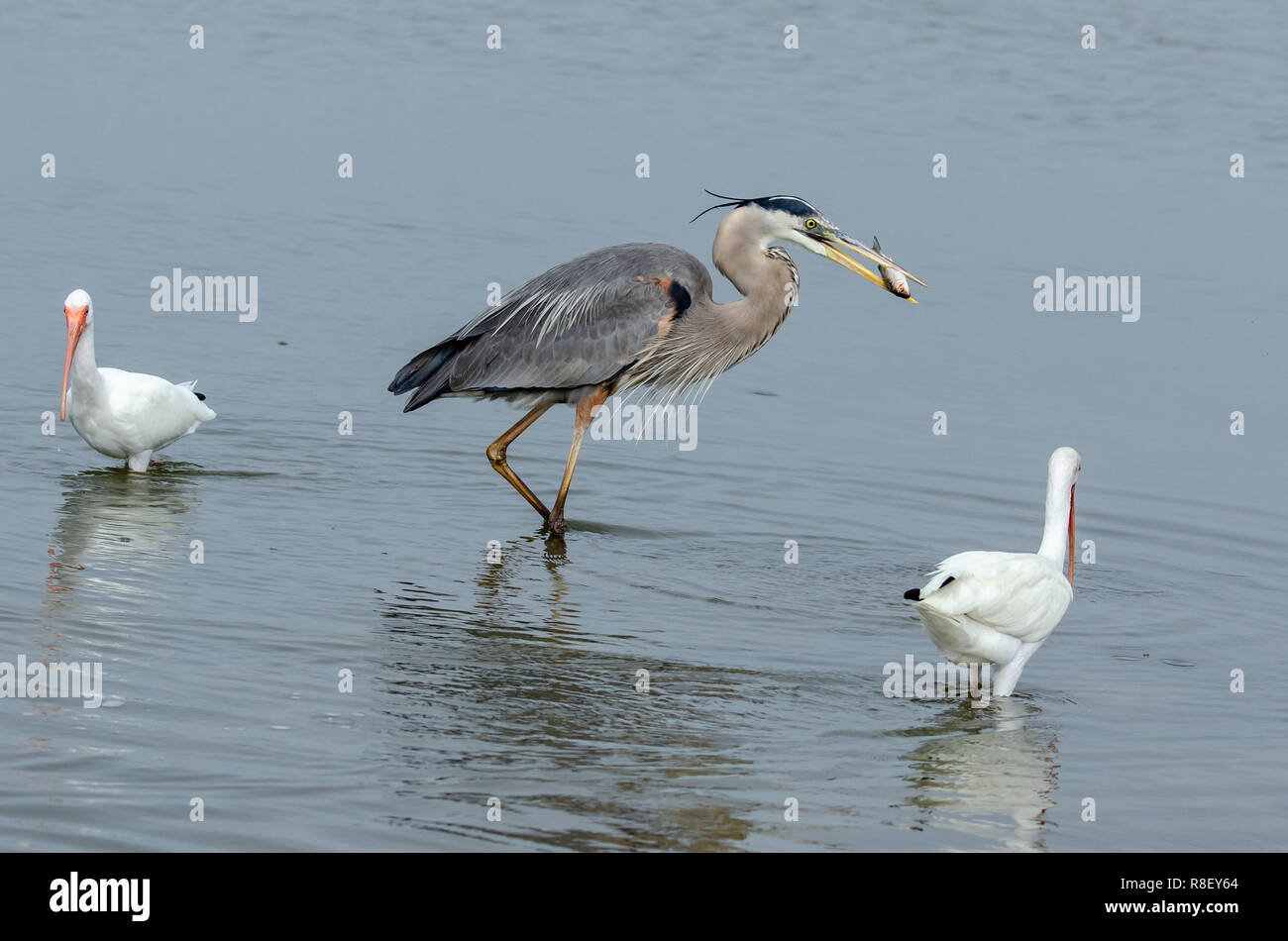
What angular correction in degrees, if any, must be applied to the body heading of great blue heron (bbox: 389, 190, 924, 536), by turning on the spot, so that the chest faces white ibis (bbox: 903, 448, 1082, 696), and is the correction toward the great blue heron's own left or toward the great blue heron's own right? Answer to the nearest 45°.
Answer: approximately 45° to the great blue heron's own right

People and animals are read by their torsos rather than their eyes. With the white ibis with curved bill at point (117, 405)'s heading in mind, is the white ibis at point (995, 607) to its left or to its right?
on its left

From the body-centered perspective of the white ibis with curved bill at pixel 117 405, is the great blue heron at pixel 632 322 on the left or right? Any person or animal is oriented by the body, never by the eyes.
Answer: on its left

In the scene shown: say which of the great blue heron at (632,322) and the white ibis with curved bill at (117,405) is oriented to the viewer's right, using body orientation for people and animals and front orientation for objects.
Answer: the great blue heron

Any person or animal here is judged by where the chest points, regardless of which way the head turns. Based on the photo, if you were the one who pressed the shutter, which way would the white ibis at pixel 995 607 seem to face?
facing away from the viewer and to the right of the viewer

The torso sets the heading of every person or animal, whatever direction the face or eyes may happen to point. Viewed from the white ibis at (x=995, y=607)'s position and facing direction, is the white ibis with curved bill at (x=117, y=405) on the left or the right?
on its left

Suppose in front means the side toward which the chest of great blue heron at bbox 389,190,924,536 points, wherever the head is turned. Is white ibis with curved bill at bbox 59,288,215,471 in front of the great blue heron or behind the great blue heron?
behind

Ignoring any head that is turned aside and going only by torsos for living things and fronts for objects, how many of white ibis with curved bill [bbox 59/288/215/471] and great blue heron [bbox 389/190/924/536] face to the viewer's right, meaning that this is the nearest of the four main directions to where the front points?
1

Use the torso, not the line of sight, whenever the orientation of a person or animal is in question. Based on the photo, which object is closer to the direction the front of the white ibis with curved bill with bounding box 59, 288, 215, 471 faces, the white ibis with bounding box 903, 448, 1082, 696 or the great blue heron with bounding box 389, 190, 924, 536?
the white ibis

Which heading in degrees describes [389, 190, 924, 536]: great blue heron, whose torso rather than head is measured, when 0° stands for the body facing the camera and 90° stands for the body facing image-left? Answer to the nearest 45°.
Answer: approximately 270°

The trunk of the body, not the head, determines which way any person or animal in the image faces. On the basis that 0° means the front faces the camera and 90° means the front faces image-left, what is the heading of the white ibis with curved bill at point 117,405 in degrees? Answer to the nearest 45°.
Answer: approximately 45°

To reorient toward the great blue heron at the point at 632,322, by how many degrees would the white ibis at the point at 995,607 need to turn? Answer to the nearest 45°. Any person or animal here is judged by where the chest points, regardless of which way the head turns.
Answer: approximately 90° to its left
